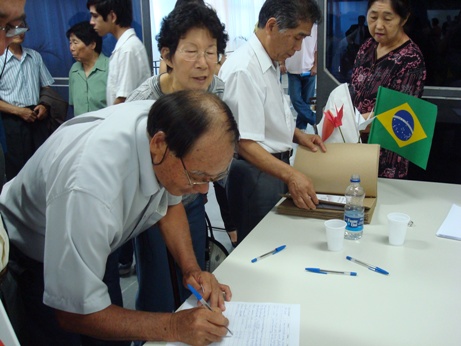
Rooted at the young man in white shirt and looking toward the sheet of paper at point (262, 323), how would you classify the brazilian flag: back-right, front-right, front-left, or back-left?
front-left

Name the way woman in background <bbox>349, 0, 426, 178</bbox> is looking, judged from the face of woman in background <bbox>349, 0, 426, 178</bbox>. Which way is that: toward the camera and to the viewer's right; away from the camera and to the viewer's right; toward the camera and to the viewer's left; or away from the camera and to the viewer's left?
toward the camera and to the viewer's left

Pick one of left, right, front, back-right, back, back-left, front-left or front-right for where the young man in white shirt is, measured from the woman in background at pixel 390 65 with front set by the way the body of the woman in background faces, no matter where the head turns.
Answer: front-right

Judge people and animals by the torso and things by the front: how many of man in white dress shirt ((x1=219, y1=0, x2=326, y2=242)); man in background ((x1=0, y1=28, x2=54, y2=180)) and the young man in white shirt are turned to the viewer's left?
1

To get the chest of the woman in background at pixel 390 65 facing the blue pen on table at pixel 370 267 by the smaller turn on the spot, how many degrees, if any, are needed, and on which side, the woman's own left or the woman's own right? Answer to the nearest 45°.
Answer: approximately 45° to the woman's own left

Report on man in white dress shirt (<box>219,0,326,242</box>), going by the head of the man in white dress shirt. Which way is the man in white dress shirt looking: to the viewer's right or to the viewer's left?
to the viewer's right

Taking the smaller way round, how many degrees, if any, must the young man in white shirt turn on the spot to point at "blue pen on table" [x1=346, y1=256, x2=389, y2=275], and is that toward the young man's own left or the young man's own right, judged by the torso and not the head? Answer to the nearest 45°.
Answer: approximately 90° to the young man's own left

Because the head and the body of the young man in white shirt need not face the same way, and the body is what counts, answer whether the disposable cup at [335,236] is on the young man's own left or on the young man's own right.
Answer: on the young man's own left

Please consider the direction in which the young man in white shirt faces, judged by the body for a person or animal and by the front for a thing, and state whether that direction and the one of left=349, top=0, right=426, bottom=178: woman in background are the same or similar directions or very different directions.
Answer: same or similar directions

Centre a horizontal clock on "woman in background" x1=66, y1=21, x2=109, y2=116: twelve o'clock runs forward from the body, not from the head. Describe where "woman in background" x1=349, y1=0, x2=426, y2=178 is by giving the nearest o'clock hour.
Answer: "woman in background" x1=349, y1=0, x2=426, y2=178 is roughly at 9 o'clock from "woman in background" x1=66, y1=21, x2=109, y2=116.
